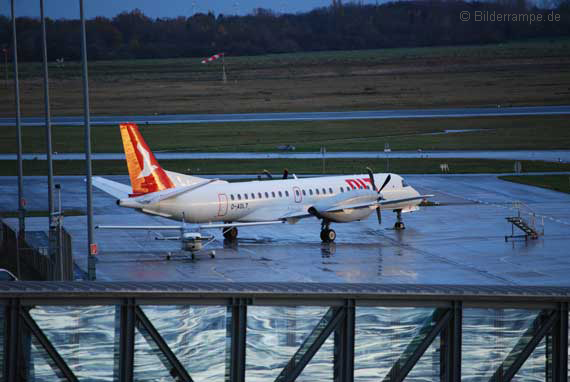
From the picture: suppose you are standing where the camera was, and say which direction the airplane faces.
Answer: facing away from the viewer and to the right of the viewer

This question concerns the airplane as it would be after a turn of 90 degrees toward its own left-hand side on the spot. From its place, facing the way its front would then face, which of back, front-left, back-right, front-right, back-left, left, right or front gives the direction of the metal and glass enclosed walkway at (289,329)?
back-left
